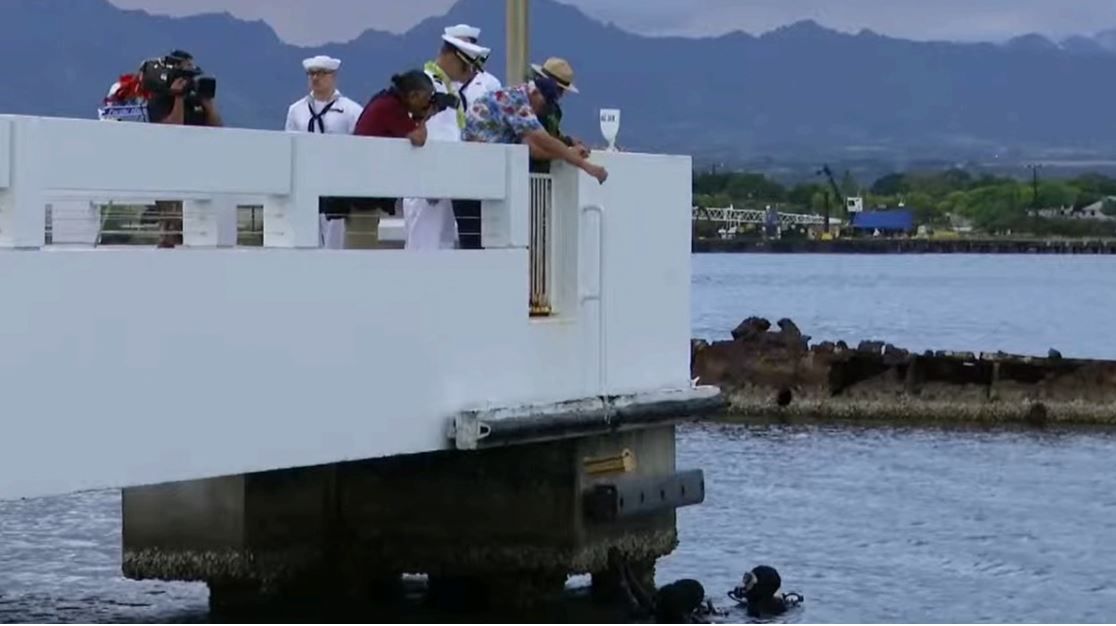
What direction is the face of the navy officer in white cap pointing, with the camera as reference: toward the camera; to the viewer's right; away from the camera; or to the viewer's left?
to the viewer's right

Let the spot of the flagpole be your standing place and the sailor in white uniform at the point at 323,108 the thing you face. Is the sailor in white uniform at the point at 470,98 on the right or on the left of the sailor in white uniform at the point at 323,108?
left

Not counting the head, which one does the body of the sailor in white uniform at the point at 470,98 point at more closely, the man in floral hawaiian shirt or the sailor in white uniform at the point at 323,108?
the man in floral hawaiian shirt

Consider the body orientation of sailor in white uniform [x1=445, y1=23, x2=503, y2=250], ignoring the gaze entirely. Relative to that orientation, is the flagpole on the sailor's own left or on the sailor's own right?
on the sailor's own left

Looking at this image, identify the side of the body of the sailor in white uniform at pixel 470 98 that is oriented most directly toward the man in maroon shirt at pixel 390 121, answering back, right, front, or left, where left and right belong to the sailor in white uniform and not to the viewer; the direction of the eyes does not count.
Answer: right

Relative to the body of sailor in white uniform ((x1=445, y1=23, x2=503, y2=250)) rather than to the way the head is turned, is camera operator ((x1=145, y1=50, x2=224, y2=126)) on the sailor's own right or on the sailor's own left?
on the sailor's own right

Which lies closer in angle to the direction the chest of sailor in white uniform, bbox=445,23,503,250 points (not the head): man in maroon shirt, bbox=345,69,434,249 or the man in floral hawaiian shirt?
the man in floral hawaiian shirt
